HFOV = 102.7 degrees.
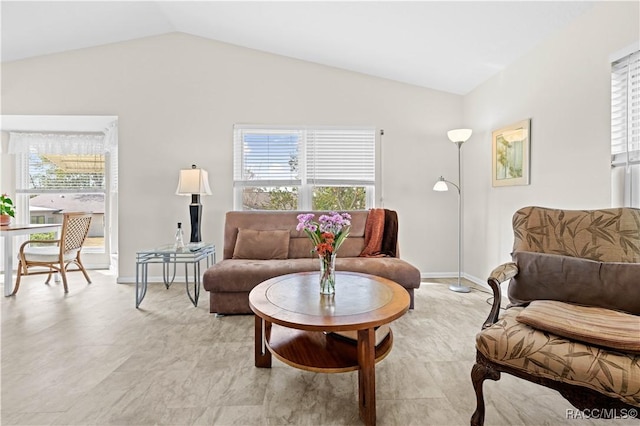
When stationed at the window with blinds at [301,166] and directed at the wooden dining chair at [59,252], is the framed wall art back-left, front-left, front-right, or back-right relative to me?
back-left

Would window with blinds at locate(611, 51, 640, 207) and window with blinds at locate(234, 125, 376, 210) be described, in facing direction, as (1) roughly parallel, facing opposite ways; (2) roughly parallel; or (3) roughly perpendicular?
roughly perpendicular

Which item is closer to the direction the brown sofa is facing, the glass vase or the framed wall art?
the glass vase

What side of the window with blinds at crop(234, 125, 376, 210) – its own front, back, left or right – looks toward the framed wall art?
left

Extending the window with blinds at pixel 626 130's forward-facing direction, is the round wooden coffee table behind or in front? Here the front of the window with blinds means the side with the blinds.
in front

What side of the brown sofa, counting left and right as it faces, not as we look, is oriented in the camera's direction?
front

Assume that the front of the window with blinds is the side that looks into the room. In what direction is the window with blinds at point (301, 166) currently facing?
toward the camera

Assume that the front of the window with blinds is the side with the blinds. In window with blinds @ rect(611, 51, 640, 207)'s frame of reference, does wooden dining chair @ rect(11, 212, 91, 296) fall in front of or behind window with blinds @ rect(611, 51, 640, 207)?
in front

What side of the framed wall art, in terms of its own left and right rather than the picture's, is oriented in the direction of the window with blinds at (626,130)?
left
